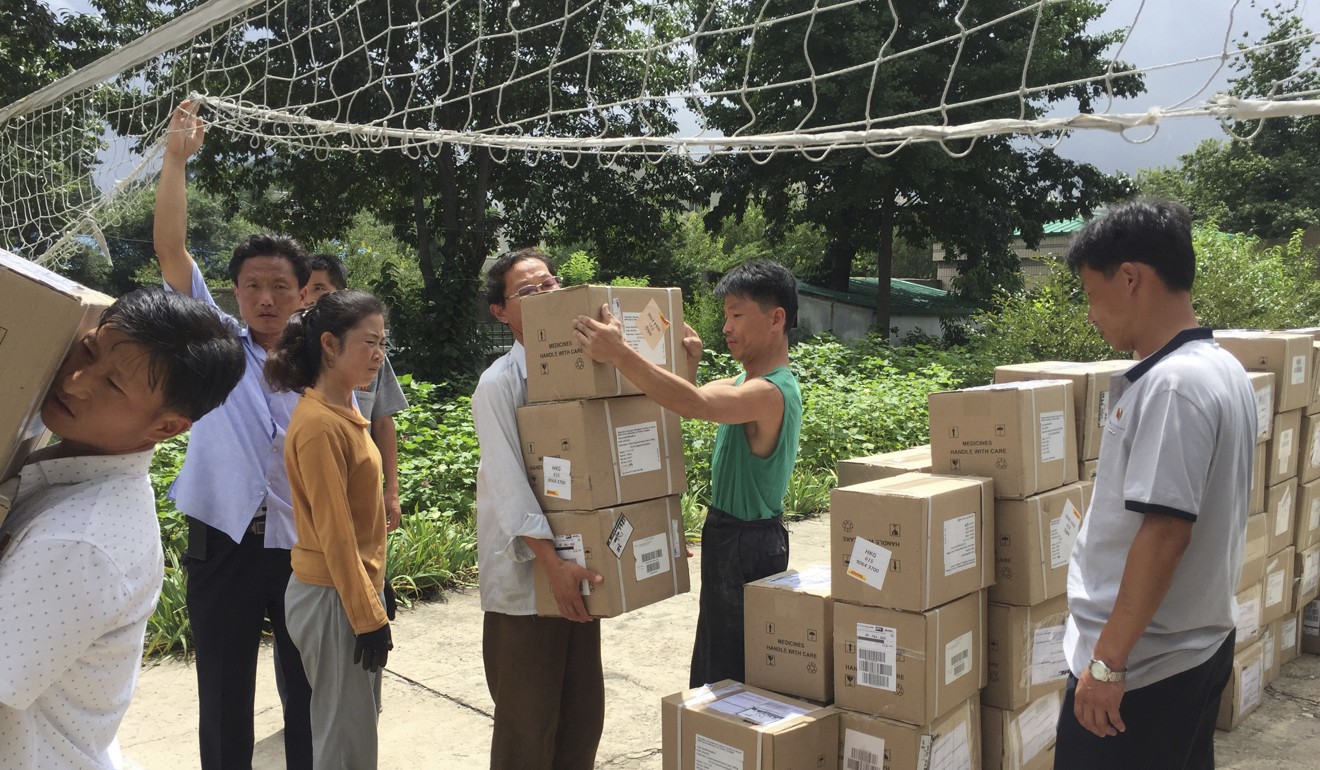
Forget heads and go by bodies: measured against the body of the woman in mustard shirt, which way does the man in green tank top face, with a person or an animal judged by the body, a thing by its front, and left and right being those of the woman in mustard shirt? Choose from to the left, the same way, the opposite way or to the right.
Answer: the opposite way

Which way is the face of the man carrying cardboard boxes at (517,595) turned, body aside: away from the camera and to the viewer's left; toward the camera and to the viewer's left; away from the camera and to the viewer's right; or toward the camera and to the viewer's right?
toward the camera and to the viewer's right

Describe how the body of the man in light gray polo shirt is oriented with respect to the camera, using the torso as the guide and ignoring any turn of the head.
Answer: to the viewer's left

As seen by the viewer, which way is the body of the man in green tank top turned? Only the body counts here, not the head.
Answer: to the viewer's left

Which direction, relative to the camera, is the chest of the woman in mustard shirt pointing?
to the viewer's right

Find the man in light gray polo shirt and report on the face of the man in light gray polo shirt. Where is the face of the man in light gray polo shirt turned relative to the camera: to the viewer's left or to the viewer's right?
to the viewer's left

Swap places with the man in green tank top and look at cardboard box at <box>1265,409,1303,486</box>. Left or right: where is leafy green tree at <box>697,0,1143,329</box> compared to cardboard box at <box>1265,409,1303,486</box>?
left
